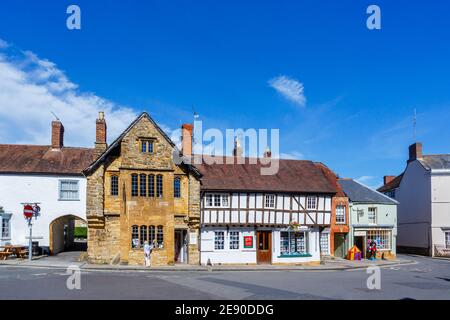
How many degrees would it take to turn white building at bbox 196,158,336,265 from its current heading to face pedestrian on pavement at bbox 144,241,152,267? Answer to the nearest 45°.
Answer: approximately 45° to its right

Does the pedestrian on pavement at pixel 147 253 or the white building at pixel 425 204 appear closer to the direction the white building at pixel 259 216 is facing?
the pedestrian on pavement

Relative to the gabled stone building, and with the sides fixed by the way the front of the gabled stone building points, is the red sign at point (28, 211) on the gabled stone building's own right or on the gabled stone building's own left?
on the gabled stone building's own right

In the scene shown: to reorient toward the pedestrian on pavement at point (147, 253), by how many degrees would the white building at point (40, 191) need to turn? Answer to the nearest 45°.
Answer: approximately 45° to its left

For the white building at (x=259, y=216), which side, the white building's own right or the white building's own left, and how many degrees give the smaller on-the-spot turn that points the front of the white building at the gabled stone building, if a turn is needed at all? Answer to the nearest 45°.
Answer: approximately 45° to the white building's own right

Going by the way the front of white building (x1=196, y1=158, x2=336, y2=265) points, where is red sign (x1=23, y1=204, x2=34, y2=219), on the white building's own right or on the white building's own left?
on the white building's own right

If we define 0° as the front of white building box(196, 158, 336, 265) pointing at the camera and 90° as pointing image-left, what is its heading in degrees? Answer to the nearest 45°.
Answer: approximately 0°

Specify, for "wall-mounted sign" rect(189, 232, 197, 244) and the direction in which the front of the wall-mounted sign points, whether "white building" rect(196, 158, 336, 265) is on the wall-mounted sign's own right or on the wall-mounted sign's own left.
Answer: on the wall-mounted sign's own left

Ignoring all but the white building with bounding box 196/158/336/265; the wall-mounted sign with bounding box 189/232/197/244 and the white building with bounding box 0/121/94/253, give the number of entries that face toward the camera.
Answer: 3
